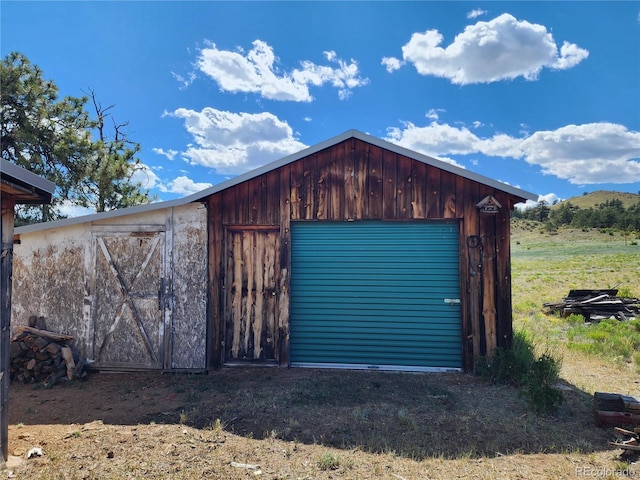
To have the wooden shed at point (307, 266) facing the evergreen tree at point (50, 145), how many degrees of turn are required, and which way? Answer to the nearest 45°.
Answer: approximately 135° to its right

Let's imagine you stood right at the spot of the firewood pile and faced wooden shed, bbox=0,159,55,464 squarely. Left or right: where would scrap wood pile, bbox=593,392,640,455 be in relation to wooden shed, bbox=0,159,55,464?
left

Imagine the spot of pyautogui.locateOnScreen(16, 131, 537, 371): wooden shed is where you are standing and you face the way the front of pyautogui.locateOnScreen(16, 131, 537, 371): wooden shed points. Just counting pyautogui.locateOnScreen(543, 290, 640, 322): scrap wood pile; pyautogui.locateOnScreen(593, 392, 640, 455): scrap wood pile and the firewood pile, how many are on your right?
1

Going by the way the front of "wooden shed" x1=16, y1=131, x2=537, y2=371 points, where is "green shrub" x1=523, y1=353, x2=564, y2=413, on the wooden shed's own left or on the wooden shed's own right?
on the wooden shed's own left

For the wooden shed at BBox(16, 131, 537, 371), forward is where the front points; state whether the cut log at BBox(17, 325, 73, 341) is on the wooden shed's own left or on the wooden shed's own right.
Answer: on the wooden shed's own right

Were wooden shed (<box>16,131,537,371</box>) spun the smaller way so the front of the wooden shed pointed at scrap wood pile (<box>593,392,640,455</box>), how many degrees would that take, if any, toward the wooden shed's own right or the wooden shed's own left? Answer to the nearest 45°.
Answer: approximately 45° to the wooden shed's own left

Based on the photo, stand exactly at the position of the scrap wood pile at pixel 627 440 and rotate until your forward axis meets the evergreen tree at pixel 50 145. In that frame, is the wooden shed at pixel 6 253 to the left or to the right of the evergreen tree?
left

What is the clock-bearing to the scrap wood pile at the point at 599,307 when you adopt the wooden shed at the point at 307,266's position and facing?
The scrap wood pile is roughly at 8 o'clock from the wooden shed.

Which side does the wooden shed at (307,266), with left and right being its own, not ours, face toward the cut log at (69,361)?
right

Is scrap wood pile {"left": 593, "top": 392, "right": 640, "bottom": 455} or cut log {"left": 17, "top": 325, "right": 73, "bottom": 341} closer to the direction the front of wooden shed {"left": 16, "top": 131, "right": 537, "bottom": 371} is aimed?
the scrap wood pile

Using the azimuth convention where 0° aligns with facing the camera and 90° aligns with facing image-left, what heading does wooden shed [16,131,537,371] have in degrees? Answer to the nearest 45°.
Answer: approximately 0°

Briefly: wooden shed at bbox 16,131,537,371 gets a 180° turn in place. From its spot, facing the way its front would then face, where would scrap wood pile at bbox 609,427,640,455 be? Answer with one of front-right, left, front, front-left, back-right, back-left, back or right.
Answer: back-right

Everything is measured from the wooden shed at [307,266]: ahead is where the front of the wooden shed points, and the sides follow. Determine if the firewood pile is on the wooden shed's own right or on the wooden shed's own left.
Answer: on the wooden shed's own right
